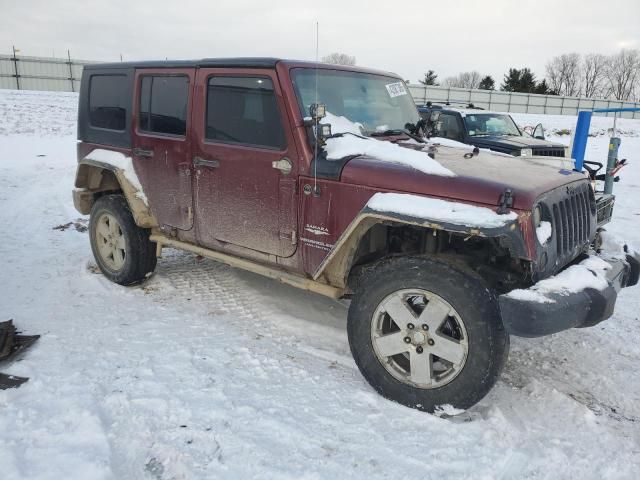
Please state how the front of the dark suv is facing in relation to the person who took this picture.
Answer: facing the viewer and to the right of the viewer

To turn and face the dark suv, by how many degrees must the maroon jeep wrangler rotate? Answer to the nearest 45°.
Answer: approximately 135° to its left

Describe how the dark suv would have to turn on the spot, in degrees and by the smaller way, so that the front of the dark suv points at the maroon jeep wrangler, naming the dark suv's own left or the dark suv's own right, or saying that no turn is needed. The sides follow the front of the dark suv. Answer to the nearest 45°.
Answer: approximately 45° to the dark suv's own right

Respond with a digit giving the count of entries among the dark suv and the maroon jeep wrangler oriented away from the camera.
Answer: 0

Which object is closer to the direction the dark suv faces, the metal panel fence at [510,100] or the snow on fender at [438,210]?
the snow on fender

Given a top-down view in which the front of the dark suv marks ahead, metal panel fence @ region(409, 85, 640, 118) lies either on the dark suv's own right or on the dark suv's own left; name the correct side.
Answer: on the dark suv's own left

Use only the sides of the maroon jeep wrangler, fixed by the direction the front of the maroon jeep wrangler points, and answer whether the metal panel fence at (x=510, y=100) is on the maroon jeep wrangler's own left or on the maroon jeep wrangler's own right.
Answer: on the maroon jeep wrangler's own left

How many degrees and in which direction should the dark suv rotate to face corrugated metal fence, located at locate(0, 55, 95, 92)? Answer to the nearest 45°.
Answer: approximately 180°

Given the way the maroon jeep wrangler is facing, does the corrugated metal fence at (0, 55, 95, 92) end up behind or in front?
behind
